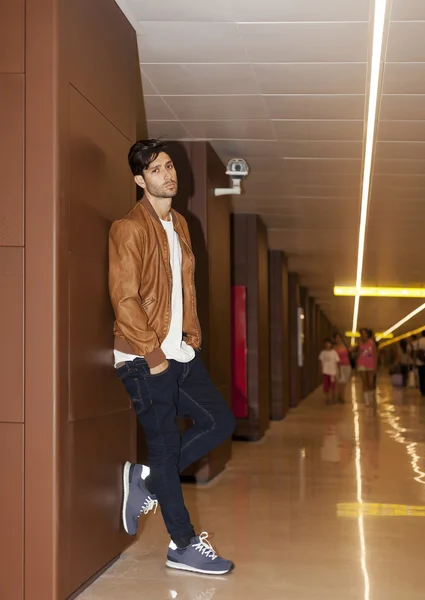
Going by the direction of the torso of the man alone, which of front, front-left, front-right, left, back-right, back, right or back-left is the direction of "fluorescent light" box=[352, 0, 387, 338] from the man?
left

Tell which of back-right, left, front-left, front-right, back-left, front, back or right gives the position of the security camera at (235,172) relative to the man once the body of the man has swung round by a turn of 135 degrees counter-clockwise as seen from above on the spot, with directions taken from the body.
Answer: front

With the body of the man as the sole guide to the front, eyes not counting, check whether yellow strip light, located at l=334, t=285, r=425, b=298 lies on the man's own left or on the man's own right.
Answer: on the man's own left

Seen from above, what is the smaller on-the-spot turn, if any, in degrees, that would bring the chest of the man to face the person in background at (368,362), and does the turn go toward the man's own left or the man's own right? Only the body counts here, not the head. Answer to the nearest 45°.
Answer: approximately 135° to the man's own left

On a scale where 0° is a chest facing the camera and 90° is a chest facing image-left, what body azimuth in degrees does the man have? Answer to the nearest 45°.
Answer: approximately 315°
